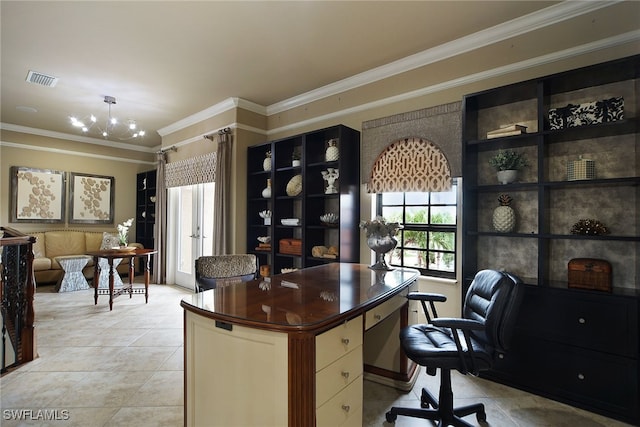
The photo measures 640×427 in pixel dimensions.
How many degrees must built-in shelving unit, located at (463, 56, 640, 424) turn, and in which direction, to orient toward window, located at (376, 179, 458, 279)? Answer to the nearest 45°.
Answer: approximately 45° to its right

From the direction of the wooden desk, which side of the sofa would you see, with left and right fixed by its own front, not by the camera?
front

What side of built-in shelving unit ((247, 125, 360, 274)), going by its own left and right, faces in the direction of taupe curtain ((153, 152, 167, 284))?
right

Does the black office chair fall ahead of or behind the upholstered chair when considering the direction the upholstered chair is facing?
ahead

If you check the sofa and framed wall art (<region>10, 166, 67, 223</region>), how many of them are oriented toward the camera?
2

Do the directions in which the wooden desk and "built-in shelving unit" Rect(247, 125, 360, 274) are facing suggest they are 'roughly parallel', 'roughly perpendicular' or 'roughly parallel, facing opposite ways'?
roughly perpendicular

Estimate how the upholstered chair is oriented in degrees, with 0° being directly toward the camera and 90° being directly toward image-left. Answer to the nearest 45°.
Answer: approximately 315°

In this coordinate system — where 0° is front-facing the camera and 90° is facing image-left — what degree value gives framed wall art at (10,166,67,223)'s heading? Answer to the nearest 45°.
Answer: approximately 0°

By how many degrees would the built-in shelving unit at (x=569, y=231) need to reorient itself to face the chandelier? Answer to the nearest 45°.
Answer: approximately 45° to its right

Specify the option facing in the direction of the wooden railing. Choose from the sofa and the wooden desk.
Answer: the sofa
